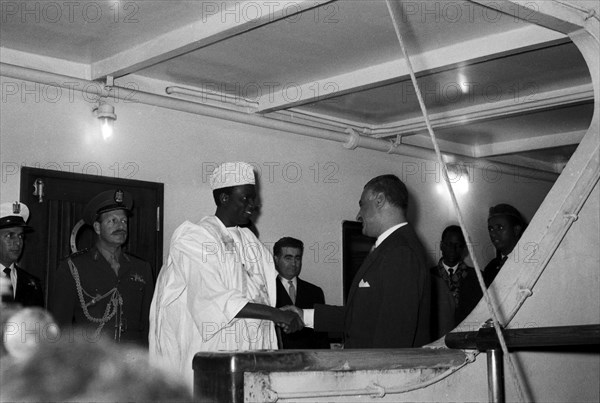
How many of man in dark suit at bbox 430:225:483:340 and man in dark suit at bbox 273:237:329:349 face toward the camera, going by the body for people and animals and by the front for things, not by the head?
2

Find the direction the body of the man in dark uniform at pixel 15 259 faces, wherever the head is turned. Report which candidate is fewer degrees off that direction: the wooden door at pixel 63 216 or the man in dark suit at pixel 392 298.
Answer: the man in dark suit

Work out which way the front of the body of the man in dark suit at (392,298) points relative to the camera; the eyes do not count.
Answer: to the viewer's left

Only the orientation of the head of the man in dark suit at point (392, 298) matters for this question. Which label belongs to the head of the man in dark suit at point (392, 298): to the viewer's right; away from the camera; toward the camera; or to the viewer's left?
to the viewer's left

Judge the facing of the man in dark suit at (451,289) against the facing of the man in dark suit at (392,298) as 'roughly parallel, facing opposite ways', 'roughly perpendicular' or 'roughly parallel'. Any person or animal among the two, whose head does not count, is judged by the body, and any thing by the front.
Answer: roughly perpendicular

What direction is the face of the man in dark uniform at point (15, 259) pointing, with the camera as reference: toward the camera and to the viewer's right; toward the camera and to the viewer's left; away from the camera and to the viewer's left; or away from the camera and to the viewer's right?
toward the camera and to the viewer's right

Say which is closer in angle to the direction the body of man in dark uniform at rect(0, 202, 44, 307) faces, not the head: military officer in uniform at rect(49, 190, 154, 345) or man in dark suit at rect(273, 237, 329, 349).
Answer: the military officer in uniform

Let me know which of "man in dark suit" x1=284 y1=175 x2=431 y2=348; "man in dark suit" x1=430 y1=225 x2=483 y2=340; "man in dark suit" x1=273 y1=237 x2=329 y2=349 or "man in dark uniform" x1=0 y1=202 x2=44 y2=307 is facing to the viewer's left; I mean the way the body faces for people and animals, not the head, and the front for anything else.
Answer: "man in dark suit" x1=284 y1=175 x2=431 y2=348

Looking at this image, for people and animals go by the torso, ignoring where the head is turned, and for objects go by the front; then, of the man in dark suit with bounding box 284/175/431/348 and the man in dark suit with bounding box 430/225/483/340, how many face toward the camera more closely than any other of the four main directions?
1

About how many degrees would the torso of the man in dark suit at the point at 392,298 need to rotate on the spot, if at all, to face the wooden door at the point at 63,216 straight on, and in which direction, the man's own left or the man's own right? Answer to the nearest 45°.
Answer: approximately 45° to the man's own right
